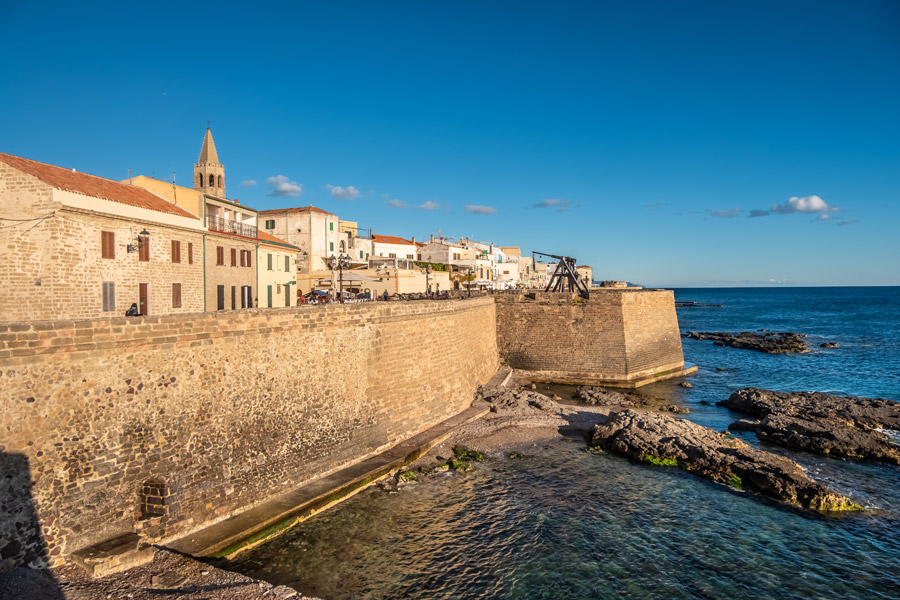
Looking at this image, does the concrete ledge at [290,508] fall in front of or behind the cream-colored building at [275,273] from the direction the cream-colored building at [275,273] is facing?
in front

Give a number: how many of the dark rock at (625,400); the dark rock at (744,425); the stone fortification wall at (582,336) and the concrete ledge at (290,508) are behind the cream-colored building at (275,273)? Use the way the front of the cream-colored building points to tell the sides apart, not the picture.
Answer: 0

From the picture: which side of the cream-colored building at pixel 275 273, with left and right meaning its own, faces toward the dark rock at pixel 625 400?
front

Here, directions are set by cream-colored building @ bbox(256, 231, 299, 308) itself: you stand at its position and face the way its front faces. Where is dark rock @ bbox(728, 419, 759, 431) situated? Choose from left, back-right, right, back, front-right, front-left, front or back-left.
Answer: front

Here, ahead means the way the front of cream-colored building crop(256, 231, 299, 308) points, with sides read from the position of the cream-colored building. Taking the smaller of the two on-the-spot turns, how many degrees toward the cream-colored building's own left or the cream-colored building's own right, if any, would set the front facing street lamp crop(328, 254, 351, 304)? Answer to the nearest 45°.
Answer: approximately 45° to the cream-colored building's own left

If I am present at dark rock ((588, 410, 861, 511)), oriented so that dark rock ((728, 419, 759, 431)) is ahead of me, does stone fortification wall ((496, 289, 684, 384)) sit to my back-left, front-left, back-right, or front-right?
front-left

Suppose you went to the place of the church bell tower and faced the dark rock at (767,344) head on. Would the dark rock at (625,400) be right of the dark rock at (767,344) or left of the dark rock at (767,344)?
right

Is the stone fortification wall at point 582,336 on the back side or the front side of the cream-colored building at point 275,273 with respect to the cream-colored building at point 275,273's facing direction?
on the front side

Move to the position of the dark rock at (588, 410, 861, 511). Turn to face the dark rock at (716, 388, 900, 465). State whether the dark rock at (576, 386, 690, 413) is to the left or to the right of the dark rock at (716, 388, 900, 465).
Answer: left

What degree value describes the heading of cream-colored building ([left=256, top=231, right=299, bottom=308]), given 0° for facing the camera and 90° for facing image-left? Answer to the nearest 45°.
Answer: approximately 315°

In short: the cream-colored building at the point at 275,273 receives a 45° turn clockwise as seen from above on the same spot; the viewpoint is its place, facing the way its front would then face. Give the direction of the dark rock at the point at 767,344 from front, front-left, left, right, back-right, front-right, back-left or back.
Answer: left

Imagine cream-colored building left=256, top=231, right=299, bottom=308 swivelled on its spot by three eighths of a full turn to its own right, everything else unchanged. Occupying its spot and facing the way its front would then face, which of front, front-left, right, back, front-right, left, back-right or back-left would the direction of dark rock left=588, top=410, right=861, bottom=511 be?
back-left
